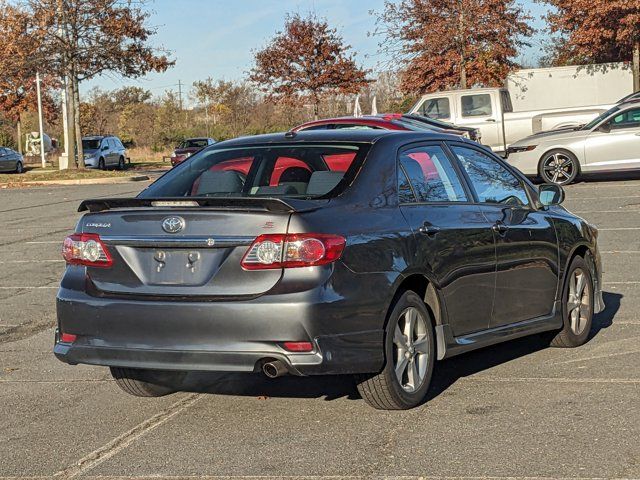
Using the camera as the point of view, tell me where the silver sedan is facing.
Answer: facing to the left of the viewer

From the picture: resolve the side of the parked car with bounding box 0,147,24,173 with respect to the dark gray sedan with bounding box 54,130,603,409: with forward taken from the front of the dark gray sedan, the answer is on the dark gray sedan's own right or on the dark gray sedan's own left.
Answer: on the dark gray sedan's own left

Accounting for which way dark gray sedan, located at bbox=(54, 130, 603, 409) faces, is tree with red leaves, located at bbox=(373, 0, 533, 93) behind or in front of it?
in front

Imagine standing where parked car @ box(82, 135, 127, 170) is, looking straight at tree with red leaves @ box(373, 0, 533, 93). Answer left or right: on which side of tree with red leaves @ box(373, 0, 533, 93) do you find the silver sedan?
right

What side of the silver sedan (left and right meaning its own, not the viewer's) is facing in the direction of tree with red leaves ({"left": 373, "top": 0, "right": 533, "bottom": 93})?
right

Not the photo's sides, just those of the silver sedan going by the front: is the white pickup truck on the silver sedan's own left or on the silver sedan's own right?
on the silver sedan's own right

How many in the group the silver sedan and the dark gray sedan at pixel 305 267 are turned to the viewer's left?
1

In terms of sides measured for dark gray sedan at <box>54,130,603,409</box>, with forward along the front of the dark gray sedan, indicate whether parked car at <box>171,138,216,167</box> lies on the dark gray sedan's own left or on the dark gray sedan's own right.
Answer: on the dark gray sedan's own left

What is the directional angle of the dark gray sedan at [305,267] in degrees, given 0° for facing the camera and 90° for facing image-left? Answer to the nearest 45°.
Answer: approximately 225°

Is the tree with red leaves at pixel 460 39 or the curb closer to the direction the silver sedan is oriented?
the curb

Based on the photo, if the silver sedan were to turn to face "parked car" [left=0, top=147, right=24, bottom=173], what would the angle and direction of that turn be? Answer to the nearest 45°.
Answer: approximately 45° to its right

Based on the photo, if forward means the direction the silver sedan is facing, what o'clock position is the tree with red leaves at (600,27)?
The tree with red leaves is roughly at 3 o'clock from the silver sedan.

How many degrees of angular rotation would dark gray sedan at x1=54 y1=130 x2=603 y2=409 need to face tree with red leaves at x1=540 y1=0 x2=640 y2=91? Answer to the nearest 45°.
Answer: approximately 45° to its left
